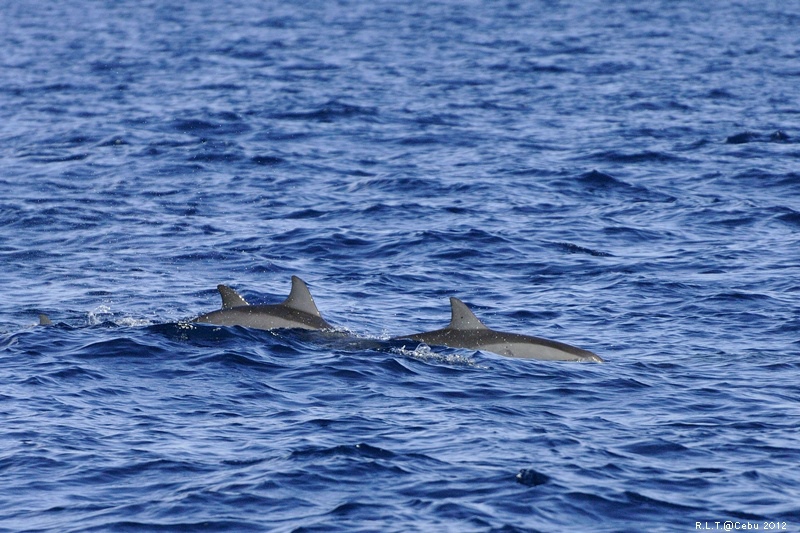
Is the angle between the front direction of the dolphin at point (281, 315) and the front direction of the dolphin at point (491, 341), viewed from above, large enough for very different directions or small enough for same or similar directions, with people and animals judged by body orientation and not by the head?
same or similar directions

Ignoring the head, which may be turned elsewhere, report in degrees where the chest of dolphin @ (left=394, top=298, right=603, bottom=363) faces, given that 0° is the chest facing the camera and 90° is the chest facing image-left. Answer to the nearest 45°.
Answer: approximately 270°

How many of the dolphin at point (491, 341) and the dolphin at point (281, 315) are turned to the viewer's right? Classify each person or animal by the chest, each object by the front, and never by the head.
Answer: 2

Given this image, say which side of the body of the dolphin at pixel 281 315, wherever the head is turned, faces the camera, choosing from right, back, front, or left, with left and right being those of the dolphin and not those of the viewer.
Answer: right

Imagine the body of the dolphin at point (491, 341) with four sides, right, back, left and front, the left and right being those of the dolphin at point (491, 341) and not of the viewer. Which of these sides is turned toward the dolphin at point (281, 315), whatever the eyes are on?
back

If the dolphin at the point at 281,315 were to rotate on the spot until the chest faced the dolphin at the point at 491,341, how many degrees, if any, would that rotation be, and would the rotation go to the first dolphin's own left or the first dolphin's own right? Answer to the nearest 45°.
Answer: approximately 45° to the first dolphin's own right
